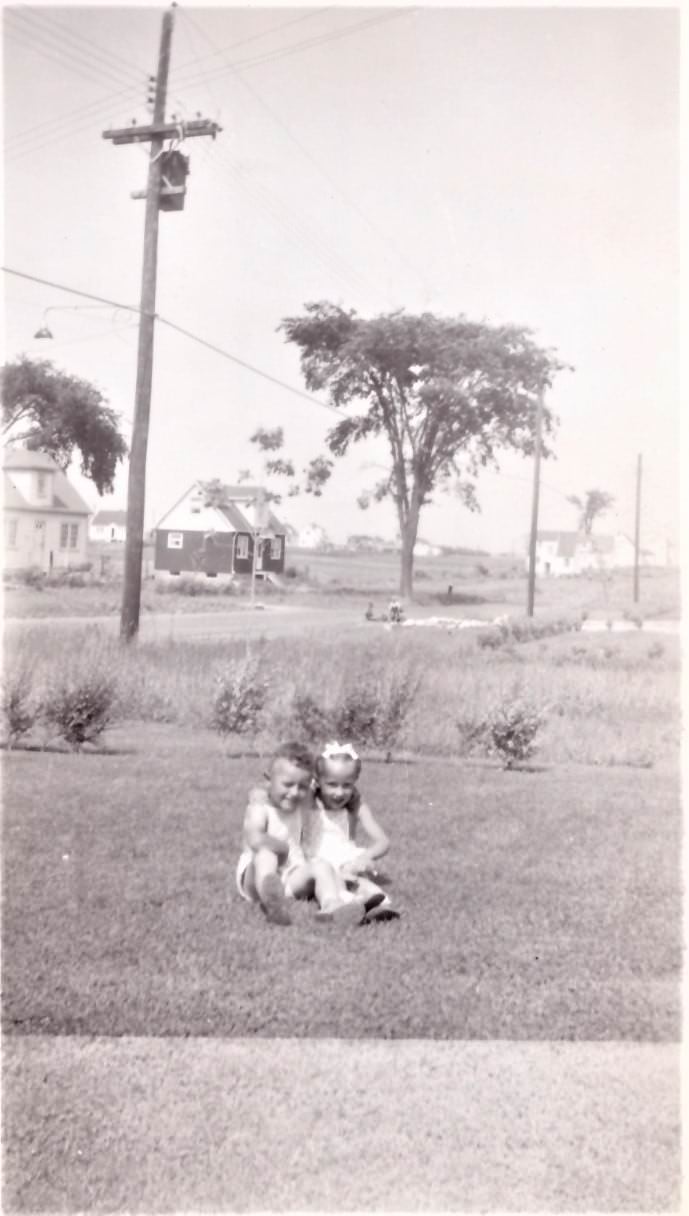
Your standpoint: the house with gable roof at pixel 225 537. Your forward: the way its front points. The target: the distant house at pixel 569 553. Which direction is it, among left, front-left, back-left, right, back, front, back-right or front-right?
front-left

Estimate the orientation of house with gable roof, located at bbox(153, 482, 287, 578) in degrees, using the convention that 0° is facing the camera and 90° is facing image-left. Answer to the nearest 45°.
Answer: approximately 315°

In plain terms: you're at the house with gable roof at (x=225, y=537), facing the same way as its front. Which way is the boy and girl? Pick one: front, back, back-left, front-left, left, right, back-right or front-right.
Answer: front-right
